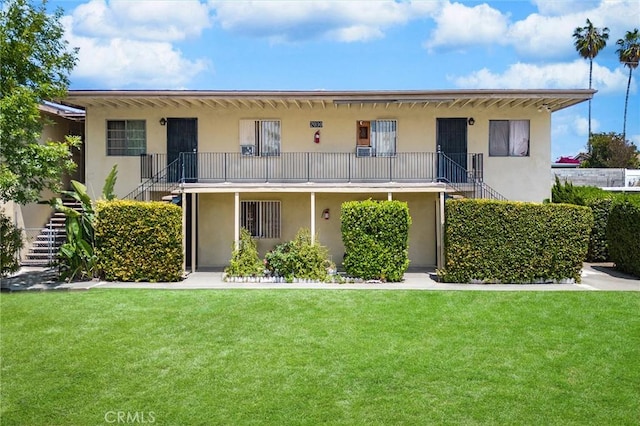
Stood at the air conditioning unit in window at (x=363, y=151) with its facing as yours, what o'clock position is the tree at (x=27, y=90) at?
The tree is roughly at 2 o'clock from the air conditioning unit in window.

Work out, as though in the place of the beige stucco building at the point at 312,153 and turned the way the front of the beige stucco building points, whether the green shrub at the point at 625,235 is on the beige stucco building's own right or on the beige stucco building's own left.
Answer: on the beige stucco building's own left

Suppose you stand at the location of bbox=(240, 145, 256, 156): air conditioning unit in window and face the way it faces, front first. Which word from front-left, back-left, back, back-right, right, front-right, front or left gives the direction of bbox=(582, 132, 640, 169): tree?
back-left

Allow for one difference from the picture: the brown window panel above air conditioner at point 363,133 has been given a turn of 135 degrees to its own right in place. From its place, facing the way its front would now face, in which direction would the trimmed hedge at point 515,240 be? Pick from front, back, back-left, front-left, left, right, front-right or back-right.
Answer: back

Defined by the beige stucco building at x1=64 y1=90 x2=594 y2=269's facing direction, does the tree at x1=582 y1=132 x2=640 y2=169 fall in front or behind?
behind

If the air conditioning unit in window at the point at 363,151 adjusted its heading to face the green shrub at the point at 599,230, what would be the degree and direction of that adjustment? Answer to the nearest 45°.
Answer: approximately 90° to its left

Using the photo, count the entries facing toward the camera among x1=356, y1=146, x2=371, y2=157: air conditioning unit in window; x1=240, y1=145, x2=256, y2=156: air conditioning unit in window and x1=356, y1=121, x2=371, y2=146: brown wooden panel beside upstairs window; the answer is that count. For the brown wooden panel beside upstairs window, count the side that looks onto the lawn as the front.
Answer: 3

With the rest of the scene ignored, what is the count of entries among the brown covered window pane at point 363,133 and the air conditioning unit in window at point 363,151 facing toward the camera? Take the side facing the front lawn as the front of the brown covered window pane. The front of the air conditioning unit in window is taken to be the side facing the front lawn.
2
